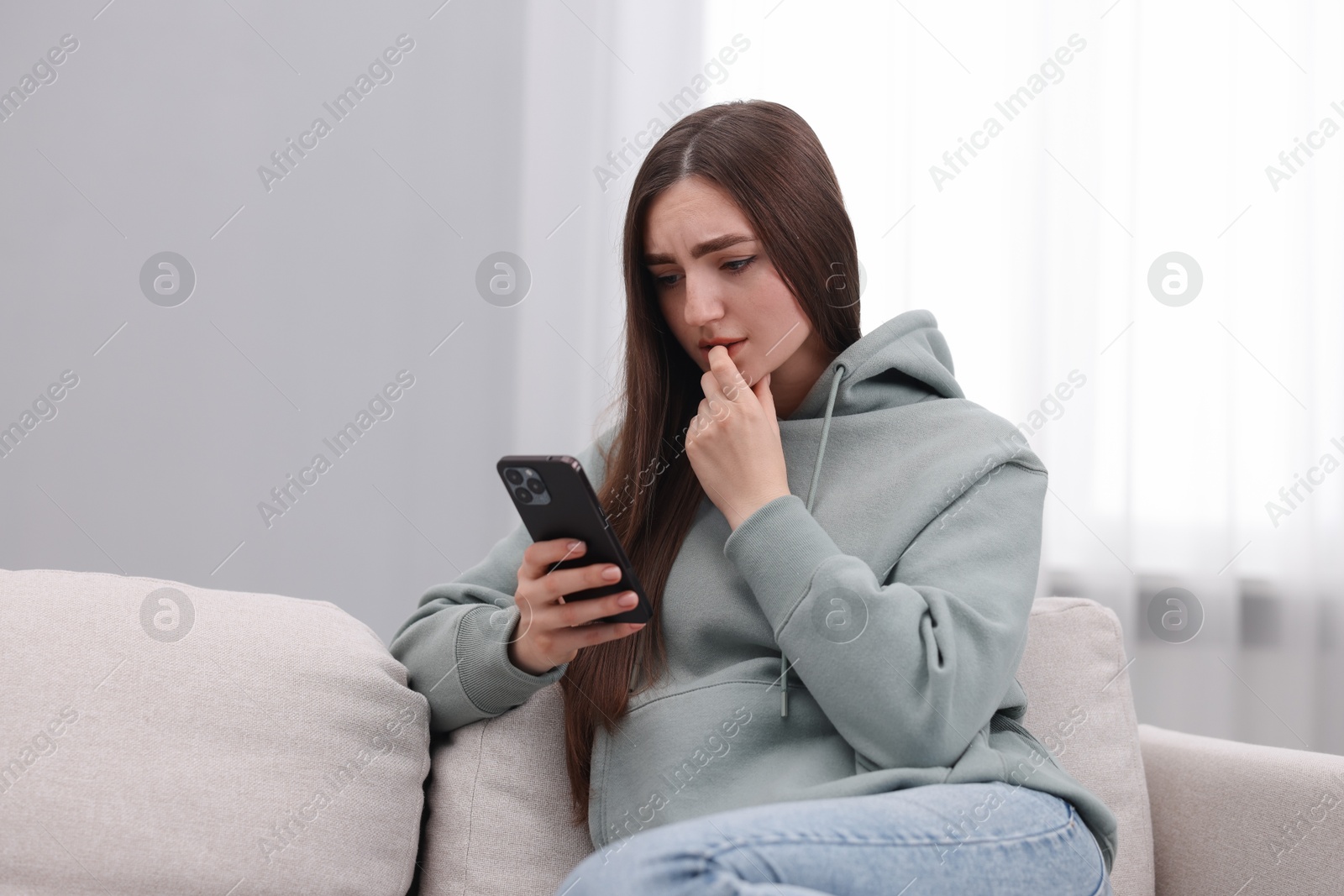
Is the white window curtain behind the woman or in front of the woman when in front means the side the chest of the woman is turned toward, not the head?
behind

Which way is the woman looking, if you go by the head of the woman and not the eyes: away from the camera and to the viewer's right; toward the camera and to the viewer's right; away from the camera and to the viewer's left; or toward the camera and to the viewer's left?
toward the camera and to the viewer's left

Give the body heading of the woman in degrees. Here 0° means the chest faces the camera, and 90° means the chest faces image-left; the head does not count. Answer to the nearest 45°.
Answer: approximately 45°
